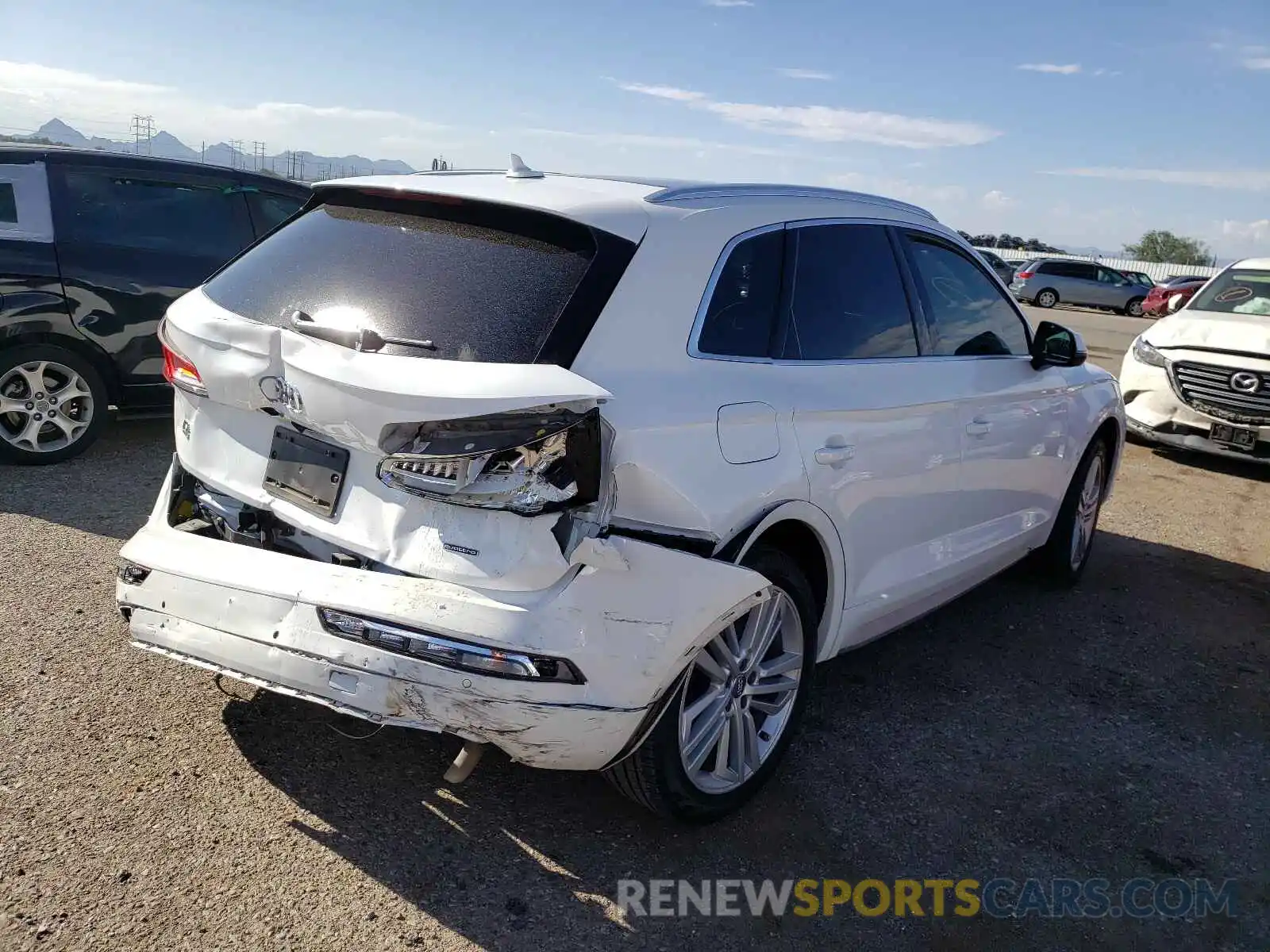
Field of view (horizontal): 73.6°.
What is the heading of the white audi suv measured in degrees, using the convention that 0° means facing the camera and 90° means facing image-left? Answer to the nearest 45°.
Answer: approximately 225°

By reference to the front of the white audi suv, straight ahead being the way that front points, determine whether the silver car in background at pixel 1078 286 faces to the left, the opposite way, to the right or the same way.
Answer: to the right

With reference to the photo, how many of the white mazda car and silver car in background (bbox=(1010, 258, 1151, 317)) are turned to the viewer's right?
1

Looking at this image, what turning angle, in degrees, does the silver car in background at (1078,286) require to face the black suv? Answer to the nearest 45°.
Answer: approximately 90° to its right

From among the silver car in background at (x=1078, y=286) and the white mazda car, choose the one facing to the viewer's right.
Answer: the silver car in background

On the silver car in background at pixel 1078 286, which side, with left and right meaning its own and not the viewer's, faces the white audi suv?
right

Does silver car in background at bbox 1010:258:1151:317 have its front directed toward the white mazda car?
no

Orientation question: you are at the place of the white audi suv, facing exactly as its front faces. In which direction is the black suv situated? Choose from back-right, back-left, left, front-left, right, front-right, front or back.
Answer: left

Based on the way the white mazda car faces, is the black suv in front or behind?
in front

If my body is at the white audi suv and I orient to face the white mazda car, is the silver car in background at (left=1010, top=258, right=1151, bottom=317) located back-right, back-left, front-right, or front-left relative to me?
front-left

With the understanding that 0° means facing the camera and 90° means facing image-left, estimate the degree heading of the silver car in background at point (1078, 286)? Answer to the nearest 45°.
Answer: approximately 270°

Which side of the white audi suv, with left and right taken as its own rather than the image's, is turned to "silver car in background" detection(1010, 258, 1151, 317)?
front

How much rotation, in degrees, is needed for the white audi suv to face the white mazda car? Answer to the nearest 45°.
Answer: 0° — it already faces it

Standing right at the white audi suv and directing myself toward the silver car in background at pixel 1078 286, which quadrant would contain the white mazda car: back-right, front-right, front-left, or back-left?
front-right

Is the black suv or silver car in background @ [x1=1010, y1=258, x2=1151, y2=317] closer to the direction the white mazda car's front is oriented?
the black suv
